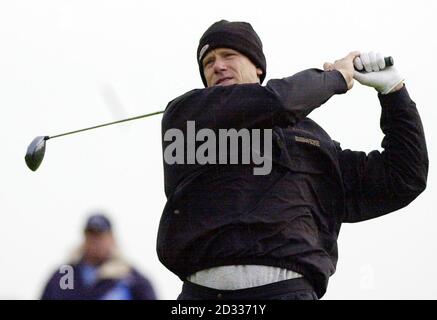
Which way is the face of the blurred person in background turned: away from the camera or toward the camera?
toward the camera

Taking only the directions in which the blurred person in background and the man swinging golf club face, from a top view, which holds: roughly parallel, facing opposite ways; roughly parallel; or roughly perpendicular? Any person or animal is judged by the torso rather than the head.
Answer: roughly parallel

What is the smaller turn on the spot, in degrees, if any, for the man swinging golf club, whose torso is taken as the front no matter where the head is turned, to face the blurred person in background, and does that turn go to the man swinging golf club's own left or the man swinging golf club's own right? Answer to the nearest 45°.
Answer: approximately 180°

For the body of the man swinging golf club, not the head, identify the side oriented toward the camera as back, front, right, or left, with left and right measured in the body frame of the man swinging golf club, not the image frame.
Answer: front

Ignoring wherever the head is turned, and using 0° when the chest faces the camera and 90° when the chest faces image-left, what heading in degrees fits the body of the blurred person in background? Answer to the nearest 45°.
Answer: approximately 0°

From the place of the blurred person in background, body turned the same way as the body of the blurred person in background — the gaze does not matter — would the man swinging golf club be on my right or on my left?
on my left

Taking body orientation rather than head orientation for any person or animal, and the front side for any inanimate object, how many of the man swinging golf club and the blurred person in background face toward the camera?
2
